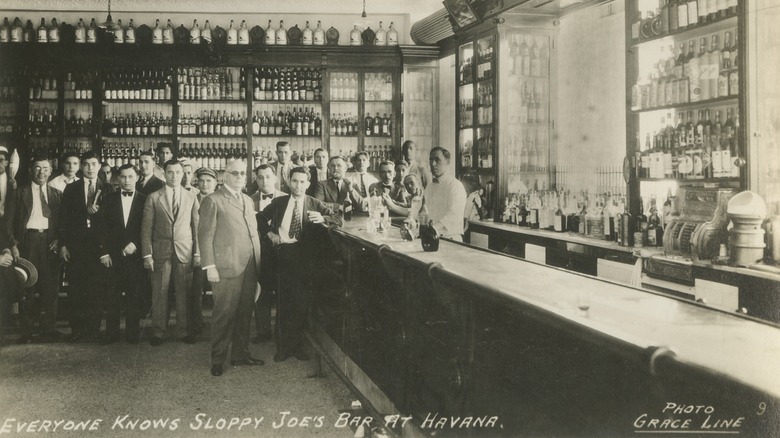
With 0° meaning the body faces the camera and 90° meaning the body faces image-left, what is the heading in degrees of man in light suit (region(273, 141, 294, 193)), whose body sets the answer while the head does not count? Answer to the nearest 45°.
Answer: approximately 0°

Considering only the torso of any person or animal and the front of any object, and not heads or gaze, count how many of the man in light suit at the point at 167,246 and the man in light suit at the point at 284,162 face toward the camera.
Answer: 2

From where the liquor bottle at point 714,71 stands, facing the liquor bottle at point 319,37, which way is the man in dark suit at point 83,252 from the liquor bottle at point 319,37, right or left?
left

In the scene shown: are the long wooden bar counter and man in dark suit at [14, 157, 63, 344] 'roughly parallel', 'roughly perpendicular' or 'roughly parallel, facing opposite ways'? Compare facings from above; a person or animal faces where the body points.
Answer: roughly perpendicular

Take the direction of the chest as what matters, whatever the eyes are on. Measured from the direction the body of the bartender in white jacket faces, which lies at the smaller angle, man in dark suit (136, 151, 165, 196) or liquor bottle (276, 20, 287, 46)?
the man in dark suit

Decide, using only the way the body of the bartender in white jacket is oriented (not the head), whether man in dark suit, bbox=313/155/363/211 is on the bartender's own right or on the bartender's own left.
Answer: on the bartender's own right

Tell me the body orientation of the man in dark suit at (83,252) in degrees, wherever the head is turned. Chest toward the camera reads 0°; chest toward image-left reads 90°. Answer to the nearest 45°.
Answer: approximately 0°

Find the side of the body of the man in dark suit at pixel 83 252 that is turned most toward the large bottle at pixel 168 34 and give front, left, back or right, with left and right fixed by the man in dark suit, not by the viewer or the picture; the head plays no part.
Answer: back
